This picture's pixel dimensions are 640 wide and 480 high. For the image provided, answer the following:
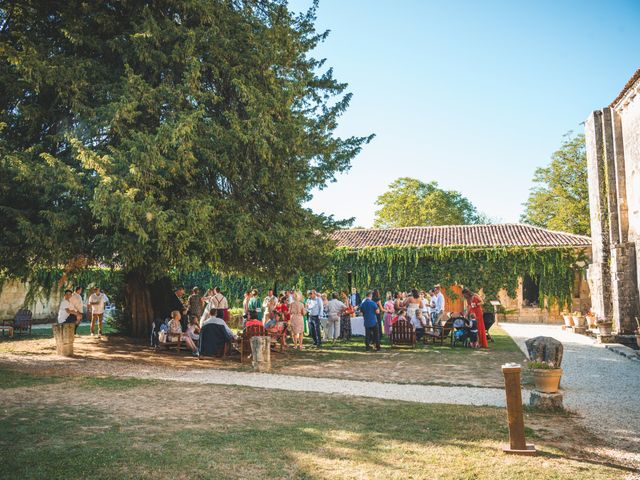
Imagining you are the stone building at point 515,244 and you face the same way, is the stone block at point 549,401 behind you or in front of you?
in front

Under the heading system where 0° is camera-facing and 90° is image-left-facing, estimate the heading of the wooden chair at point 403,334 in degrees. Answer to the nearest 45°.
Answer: approximately 180°

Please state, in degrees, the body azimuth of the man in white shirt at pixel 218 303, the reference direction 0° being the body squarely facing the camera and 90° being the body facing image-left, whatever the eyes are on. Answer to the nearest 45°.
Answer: approximately 180°

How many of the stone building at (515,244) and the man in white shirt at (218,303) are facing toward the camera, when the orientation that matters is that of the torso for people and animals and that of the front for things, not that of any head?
1

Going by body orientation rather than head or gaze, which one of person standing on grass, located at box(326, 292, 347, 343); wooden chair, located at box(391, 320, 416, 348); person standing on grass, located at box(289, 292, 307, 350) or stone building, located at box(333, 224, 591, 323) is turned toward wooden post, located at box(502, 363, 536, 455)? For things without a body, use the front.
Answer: the stone building

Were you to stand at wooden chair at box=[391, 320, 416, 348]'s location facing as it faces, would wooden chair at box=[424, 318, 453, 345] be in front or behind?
in front

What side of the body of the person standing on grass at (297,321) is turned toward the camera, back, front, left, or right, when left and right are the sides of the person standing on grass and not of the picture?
back

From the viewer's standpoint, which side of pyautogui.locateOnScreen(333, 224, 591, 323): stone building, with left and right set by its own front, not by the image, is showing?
front

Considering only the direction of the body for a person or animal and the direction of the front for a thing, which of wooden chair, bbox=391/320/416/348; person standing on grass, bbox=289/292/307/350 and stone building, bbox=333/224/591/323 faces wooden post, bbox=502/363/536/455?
the stone building
